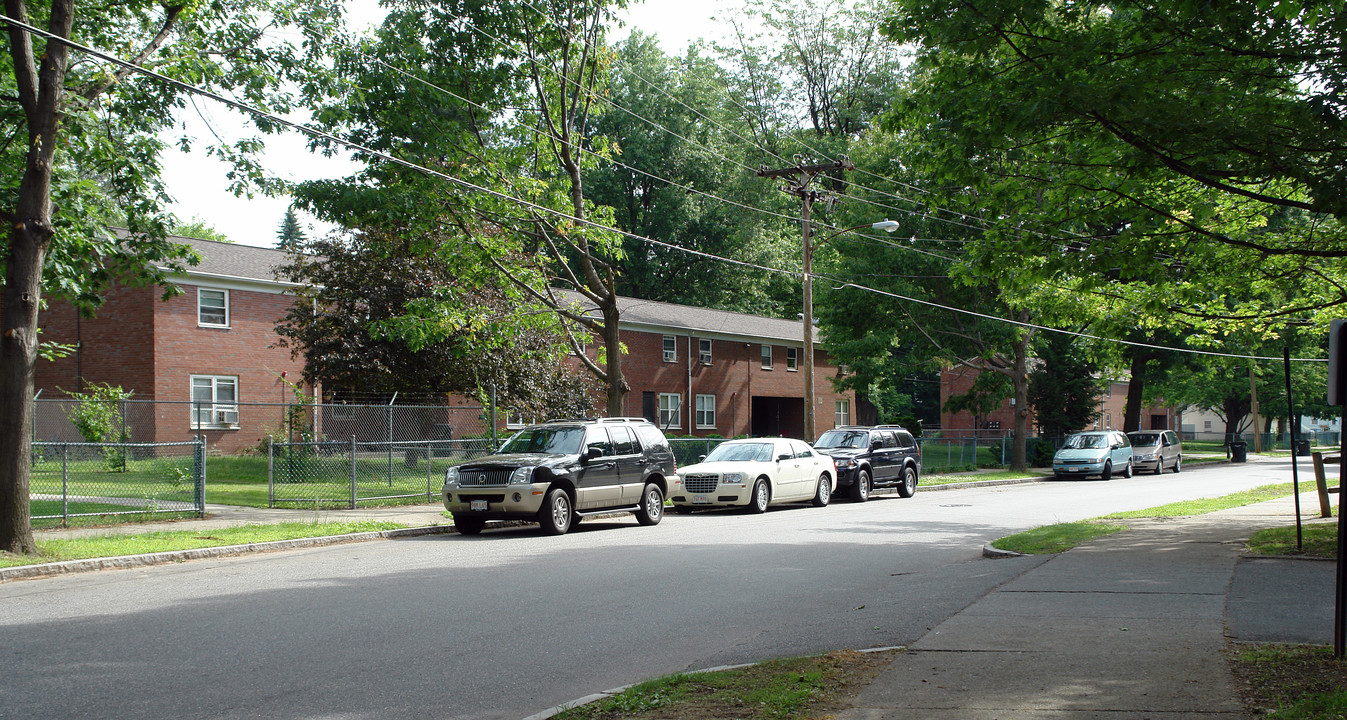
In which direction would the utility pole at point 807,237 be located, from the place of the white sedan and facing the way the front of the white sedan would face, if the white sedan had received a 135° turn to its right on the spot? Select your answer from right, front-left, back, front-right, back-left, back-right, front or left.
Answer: front

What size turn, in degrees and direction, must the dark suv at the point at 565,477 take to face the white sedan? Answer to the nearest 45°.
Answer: approximately 180°

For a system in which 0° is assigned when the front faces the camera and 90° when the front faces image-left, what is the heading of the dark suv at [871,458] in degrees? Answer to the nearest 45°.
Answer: approximately 45°

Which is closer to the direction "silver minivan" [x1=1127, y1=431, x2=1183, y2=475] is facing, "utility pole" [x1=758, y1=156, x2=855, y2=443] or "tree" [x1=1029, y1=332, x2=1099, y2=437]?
the utility pole

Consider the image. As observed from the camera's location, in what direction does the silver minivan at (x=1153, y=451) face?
facing the viewer and to the left of the viewer

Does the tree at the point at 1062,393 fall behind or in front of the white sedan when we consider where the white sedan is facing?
behind

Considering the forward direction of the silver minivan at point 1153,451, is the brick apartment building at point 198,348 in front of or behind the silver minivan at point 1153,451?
in front

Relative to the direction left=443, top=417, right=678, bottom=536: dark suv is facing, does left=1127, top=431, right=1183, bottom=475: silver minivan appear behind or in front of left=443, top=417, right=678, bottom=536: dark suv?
behind

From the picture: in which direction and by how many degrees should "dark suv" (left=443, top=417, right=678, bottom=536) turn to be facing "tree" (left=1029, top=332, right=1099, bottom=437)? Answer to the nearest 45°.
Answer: approximately 180°

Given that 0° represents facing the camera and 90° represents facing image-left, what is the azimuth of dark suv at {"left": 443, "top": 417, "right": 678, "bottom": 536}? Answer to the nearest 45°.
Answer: approximately 45°

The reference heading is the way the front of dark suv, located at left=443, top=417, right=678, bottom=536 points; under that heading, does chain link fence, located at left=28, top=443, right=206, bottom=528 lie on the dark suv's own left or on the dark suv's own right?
on the dark suv's own right

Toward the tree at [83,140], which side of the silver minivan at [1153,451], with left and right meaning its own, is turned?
front

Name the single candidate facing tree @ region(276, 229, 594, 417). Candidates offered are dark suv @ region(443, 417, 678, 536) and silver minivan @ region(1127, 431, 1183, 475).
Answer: the silver minivan
